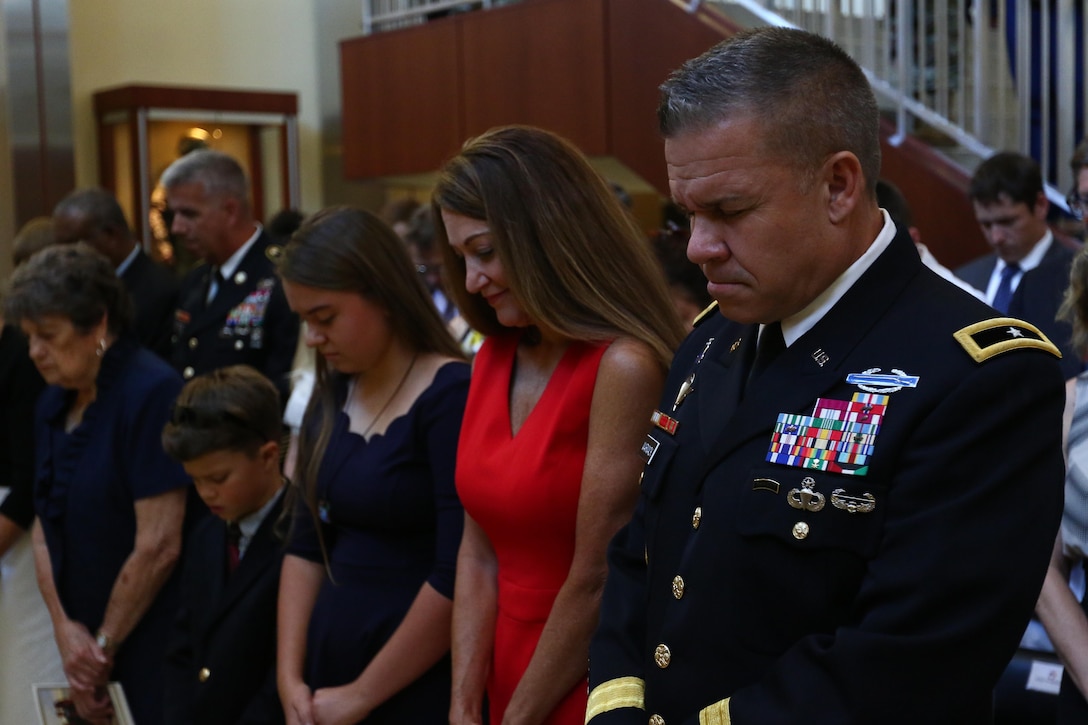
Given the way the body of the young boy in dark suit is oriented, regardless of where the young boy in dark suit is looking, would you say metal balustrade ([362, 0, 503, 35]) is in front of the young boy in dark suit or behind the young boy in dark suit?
behind

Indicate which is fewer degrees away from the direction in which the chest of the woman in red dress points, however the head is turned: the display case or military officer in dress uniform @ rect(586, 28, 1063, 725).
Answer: the military officer in dress uniform

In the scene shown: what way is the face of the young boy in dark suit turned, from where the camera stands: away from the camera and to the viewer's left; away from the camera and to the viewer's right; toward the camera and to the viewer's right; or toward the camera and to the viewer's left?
toward the camera and to the viewer's left

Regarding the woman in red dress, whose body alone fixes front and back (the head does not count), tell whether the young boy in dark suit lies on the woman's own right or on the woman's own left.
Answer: on the woman's own right

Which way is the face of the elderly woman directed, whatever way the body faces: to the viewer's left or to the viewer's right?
to the viewer's left

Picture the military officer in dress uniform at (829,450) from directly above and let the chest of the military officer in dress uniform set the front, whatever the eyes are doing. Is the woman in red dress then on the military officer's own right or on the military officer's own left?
on the military officer's own right

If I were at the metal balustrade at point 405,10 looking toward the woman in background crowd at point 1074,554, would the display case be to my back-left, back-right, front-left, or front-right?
back-right

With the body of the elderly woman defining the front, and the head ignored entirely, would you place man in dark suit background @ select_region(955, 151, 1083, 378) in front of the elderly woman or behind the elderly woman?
behind

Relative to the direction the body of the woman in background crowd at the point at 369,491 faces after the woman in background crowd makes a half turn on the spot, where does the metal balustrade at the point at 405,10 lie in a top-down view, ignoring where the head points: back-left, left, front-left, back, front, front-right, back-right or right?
front-left

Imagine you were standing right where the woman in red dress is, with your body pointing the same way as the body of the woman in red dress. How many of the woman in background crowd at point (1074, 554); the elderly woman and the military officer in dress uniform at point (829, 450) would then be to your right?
1

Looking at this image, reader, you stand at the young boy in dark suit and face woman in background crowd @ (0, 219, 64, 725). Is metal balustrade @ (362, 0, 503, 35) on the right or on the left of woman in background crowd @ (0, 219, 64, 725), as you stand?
right

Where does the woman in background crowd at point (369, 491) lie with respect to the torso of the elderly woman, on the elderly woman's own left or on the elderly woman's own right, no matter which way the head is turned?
on the elderly woman's own left

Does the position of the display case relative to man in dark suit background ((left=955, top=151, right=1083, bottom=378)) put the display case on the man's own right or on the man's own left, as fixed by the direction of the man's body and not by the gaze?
on the man's own right

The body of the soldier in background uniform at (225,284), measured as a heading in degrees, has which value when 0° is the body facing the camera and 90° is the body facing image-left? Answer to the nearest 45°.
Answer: approximately 45°
